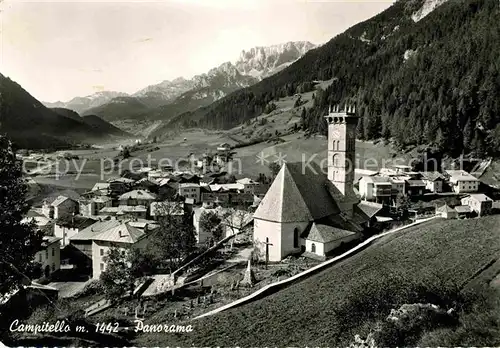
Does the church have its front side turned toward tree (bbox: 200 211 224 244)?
no

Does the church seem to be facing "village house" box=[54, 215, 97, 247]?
no
